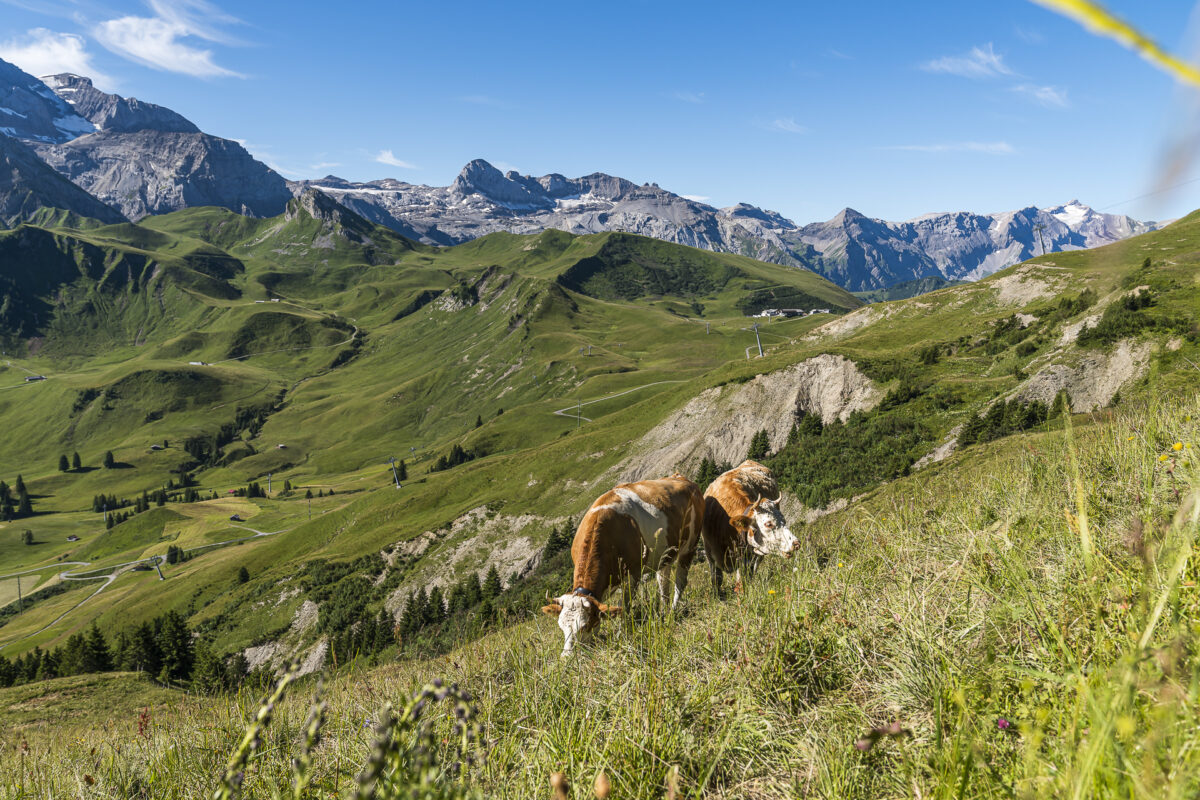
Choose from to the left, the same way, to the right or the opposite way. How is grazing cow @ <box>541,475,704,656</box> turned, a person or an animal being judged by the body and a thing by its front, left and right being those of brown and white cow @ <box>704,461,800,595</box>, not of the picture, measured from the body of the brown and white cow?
to the right

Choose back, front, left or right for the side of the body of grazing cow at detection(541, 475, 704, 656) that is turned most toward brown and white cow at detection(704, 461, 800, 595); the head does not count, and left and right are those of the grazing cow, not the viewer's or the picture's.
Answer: back

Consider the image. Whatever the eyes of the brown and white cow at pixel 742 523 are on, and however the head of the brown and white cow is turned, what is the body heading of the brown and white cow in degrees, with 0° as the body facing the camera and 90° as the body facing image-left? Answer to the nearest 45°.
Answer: approximately 315°

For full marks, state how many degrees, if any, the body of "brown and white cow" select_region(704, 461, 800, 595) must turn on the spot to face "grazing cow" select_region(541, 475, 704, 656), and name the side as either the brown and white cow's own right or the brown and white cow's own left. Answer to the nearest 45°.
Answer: approximately 90° to the brown and white cow's own right

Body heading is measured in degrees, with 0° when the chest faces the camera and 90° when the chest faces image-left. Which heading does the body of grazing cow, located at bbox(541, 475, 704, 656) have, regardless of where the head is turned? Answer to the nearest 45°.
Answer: approximately 45°
